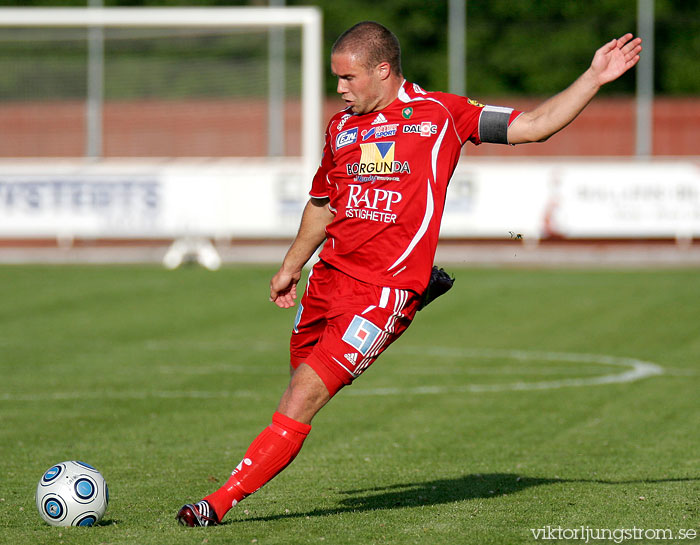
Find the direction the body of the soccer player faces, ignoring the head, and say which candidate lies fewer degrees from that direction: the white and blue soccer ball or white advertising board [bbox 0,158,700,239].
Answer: the white and blue soccer ball

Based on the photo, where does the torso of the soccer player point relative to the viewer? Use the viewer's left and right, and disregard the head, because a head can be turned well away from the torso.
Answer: facing the viewer and to the left of the viewer

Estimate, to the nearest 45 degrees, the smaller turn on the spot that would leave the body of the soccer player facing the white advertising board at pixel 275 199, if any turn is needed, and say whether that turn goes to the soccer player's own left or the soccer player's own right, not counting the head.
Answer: approximately 135° to the soccer player's own right

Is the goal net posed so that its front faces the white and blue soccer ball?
yes

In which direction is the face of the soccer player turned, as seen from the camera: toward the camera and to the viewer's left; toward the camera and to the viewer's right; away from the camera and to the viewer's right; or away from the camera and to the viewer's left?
toward the camera and to the viewer's left

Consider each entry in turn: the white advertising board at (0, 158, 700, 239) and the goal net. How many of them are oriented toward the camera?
2

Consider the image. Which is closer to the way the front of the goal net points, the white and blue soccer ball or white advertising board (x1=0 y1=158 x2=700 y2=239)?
the white and blue soccer ball

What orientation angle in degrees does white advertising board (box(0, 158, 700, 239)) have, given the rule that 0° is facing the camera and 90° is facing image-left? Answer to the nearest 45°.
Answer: approximately 0°

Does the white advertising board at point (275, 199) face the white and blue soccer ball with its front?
yes

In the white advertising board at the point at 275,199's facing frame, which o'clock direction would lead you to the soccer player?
The soccer player is roughly at 12 o'clock from the white advertising board.

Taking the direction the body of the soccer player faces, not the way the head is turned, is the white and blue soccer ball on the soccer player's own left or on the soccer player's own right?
on the soccer player's own right

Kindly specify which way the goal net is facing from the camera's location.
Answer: facing the viewer
